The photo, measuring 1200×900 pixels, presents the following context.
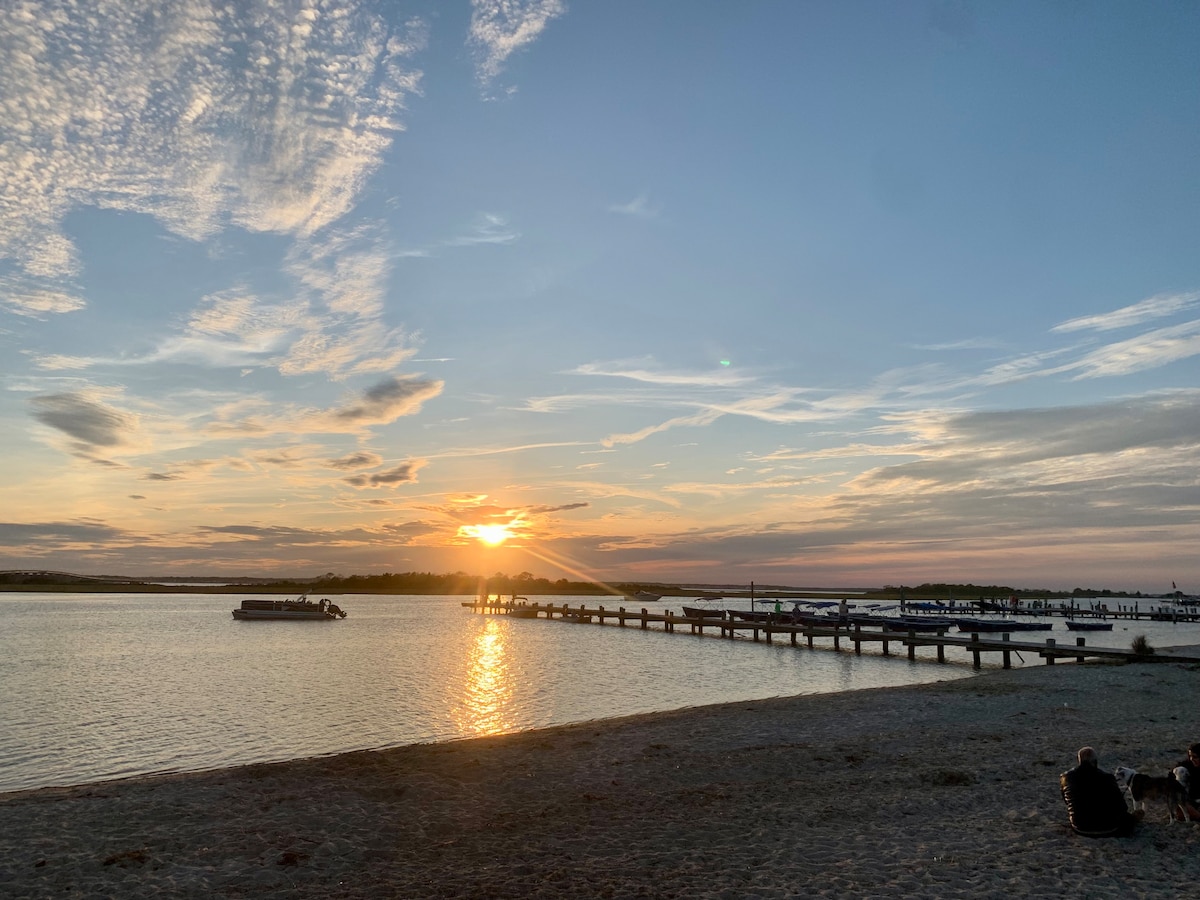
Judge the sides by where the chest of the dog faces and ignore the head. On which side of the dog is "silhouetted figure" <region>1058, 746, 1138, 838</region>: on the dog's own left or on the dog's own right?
on the dog's own left

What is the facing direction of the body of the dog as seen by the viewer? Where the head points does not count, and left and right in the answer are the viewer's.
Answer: facing away from the viewer and to the left of the viewer
